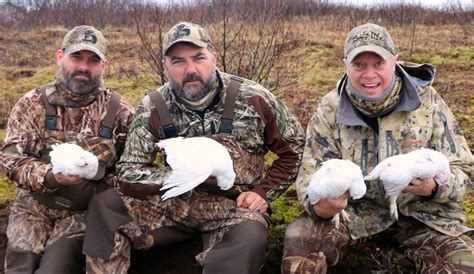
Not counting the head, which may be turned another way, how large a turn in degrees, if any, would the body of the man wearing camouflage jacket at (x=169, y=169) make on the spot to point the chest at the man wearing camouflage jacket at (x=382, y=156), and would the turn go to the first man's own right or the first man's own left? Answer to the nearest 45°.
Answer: approximately 90° to the first man's own left

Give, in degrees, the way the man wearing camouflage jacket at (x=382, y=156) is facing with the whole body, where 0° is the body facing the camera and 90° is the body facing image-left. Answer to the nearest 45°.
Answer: approximately 0°

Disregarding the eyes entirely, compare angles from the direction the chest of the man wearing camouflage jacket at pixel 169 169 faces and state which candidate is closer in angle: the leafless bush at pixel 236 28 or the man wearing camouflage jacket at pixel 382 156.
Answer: the man wearing camouflage jacket

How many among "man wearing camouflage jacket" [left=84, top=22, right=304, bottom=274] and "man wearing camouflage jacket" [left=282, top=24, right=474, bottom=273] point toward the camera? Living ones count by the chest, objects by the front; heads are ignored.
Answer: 2

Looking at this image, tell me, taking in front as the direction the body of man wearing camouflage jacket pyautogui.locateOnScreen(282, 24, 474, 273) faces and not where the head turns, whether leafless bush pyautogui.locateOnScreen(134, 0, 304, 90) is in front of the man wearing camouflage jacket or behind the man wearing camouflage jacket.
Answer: behind

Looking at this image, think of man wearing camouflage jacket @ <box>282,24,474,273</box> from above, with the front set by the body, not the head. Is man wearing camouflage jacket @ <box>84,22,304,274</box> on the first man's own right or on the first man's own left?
on the first man's own right

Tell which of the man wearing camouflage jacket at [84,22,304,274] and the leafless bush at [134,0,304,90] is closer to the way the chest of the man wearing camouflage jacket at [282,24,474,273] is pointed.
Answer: the man wearing camouflage jacket

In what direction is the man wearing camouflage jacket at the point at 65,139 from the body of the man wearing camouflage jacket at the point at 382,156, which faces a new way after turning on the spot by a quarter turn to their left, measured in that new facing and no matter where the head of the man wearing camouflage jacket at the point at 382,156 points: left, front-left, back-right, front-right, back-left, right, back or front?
back

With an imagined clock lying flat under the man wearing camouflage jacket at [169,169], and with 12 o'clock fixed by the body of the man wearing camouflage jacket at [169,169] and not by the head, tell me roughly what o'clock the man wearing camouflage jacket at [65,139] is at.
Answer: the man wearing camouflage jacket at [65,139] is roughly at 4 o'clock from the man wearing camouflage jacket at [169,169].

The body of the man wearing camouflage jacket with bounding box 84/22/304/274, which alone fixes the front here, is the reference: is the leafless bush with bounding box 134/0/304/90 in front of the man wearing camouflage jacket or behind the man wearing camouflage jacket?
behind
